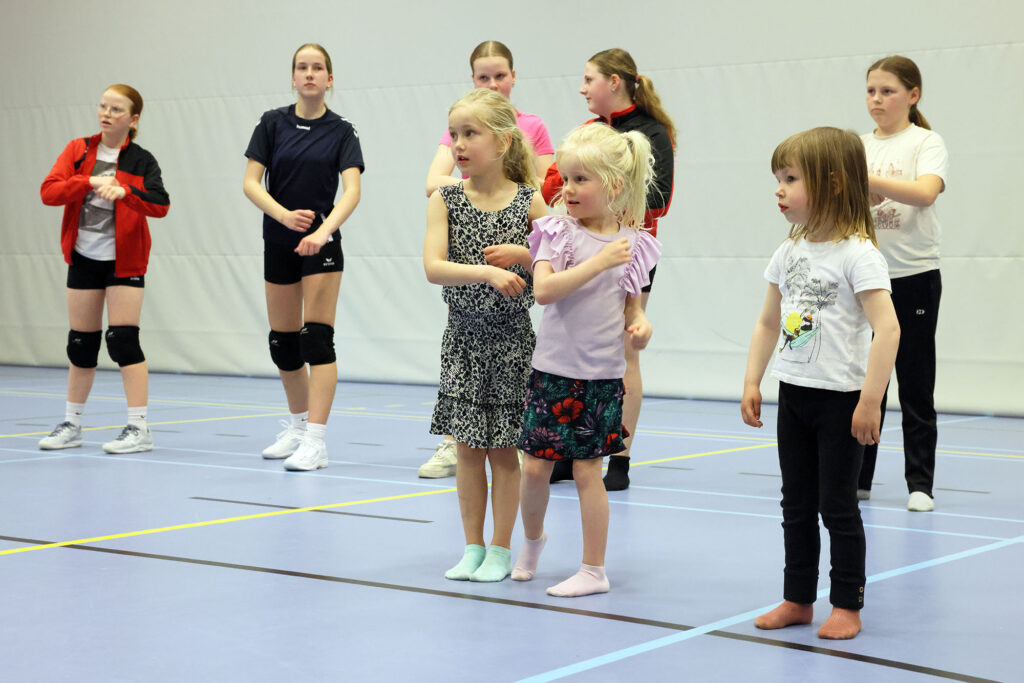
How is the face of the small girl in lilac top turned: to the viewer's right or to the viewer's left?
to the viewer's left

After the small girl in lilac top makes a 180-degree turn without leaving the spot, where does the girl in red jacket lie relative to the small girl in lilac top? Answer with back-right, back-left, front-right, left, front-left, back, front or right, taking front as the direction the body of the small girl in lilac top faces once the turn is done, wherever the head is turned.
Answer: left

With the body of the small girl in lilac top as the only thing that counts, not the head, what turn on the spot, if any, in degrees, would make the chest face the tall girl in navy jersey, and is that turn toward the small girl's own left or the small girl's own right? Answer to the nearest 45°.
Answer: approximately 90° to the small girl's own right
